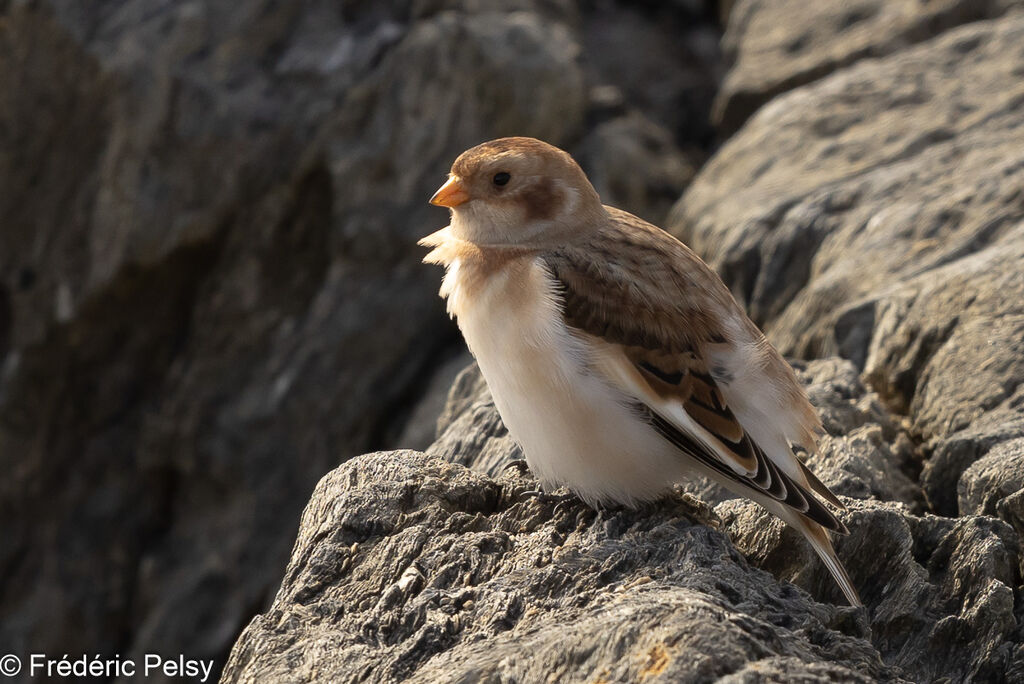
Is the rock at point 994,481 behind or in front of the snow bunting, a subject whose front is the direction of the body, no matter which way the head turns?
behind

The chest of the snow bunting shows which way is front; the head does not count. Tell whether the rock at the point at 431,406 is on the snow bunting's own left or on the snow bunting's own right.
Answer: on the snow bunting's own right

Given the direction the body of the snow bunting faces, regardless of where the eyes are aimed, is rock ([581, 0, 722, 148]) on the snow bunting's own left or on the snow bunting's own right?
on the snow bunting's own right

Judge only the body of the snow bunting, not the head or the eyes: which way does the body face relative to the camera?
to the viewer's left

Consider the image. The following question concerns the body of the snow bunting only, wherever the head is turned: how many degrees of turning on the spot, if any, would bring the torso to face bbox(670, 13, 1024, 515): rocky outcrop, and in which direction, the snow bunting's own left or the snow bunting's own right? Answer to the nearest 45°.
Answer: approximately 135° to the snow bunting's own right
